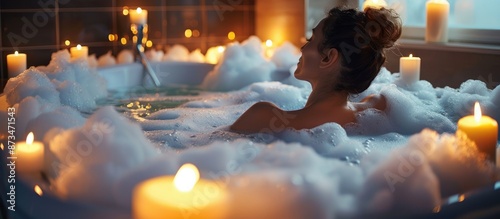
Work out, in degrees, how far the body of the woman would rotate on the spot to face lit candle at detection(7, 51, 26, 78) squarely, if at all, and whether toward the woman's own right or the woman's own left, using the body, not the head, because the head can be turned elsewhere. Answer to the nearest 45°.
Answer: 0° — they already face it

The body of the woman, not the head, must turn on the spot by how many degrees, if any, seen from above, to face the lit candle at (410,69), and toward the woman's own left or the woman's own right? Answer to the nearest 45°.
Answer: approximately 90° to the woman's own right

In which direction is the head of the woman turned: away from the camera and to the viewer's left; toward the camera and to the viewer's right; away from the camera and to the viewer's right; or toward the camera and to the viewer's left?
away from the camera and to the viewer's left

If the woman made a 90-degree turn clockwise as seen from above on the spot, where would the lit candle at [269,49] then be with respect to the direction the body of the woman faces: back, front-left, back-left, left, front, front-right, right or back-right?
front-left

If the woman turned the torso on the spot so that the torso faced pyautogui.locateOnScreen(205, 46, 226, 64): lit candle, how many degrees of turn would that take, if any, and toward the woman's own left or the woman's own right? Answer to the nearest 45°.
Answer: approximately 45° to the woman's own right

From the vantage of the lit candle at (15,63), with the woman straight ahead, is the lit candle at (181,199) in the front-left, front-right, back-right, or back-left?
front-right

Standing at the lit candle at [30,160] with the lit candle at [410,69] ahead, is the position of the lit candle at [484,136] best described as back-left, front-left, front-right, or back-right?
front-right

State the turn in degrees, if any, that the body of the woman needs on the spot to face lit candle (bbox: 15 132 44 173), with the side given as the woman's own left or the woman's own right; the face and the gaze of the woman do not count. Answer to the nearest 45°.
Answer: approximately 90° to the woman's own left

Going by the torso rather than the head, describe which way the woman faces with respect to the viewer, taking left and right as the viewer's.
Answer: facing away from the viewer and to the left of the viewer
